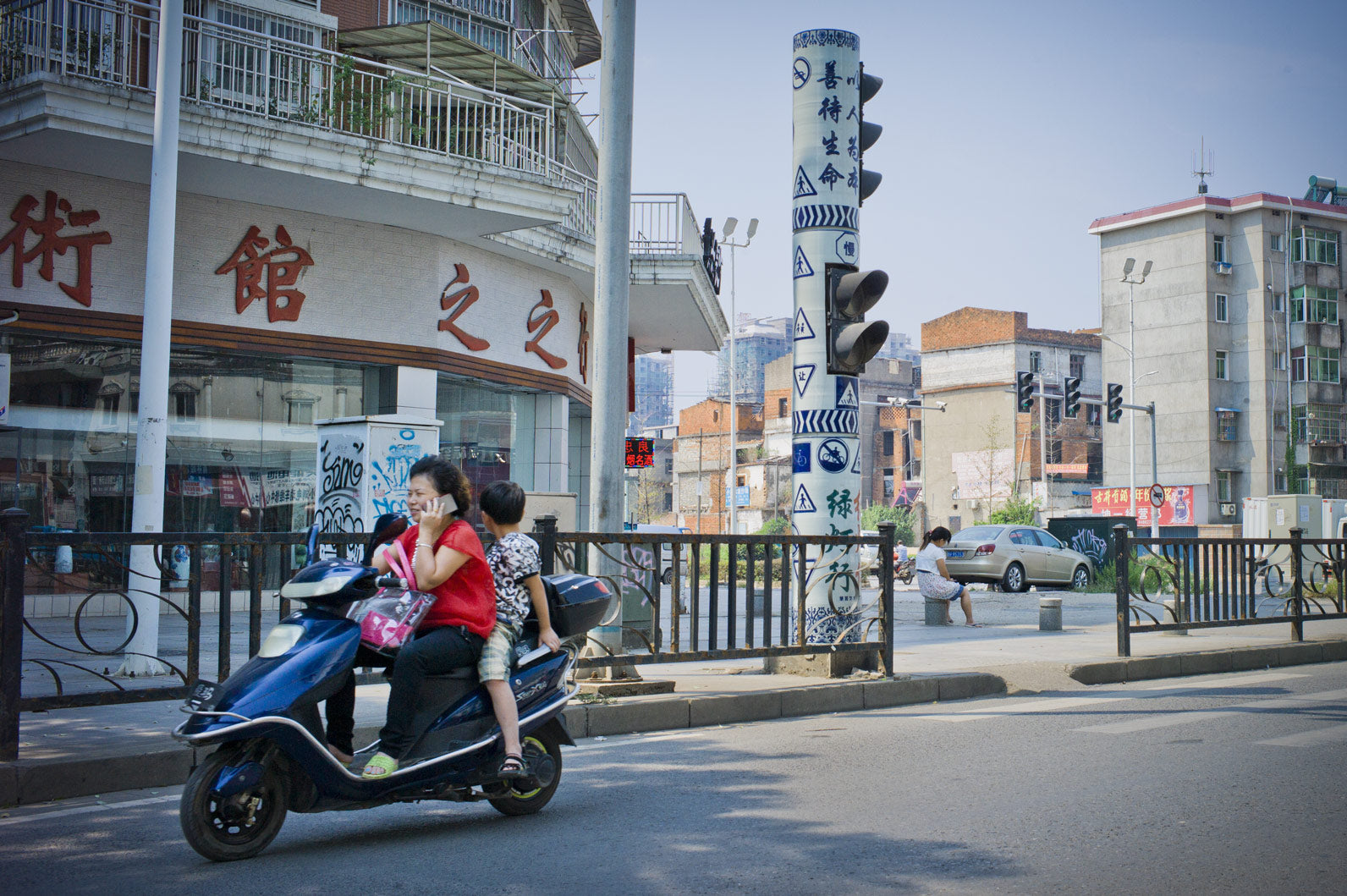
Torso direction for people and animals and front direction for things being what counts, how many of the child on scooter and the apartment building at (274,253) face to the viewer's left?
1

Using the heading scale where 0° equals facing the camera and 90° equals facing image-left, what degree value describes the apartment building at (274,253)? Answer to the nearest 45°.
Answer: approximately 315°

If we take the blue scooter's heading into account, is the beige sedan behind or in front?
behind

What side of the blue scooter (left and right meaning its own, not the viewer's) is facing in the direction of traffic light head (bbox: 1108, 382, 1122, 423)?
back

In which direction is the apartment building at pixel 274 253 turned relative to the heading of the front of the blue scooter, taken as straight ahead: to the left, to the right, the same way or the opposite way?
to the left

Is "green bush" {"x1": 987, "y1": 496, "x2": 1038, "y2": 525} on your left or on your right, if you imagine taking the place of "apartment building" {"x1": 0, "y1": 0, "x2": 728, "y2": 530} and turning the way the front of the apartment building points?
on your left

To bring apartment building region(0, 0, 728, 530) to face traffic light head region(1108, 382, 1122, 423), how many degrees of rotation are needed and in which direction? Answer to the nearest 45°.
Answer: approximately 90° to its left

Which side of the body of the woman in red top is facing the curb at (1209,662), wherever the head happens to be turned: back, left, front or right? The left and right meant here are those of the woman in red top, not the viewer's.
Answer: back

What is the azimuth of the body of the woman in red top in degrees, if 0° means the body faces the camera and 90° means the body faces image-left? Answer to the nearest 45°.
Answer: approximately 45°

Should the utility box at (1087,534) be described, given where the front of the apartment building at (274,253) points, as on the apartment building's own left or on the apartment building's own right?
on the apartment building's own left

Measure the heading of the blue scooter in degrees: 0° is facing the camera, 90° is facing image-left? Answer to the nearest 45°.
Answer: approximately 45°

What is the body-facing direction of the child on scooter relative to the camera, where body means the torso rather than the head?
to the viewer's left

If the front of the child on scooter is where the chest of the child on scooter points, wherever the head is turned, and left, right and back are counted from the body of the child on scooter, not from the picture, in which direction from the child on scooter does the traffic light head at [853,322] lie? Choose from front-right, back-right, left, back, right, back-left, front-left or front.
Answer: back-right

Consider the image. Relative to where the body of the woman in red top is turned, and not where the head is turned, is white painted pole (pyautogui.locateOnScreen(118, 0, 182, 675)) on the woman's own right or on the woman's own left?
on the woman's own right
